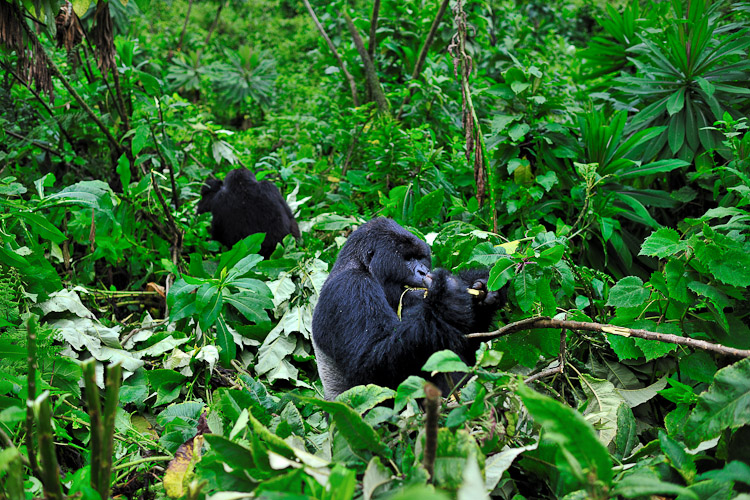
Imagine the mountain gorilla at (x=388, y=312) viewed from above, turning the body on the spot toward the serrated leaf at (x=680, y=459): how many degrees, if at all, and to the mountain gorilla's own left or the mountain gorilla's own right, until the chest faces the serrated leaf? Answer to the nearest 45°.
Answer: approximately 45° to the mountain gorilla's own right

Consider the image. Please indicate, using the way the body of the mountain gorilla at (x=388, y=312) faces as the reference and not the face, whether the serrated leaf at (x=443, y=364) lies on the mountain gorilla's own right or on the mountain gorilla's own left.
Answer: on the mountain gorilla's own right

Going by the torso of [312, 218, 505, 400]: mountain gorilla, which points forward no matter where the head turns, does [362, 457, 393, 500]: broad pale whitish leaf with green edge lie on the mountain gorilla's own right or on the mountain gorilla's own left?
on the mountain gorilla's own right

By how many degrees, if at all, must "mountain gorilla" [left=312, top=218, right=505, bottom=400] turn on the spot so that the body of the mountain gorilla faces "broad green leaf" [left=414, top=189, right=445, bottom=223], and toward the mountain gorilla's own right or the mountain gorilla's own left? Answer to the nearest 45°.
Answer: approximately 90° to the mountain gorilla's own left

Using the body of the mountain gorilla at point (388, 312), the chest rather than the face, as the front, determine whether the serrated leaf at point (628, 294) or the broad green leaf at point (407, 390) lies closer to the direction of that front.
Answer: the serrated leaf

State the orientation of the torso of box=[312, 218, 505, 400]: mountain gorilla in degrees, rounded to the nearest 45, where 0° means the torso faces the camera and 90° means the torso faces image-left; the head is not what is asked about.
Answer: approximately 270°

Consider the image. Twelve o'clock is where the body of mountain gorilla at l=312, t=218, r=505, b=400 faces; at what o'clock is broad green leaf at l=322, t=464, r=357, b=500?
The broad green leaf is roughly at 3 o'clock from the mountain gorilla.

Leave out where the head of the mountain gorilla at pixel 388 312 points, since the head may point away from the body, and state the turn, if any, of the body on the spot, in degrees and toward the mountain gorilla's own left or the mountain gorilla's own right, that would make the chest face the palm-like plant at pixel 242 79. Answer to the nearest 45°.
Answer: approximately 90° to the mountain gorilla's own left

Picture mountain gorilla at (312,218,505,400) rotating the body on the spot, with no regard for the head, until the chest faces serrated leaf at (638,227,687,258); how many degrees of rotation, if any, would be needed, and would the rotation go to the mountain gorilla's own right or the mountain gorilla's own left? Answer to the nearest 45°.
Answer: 0° — it already faces it

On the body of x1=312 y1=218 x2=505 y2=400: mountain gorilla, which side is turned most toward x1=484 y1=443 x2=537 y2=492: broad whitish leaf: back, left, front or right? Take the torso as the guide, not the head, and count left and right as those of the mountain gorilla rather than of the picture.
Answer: right

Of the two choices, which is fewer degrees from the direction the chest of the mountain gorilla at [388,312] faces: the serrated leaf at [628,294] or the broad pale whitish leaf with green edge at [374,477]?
the serrated leaf
